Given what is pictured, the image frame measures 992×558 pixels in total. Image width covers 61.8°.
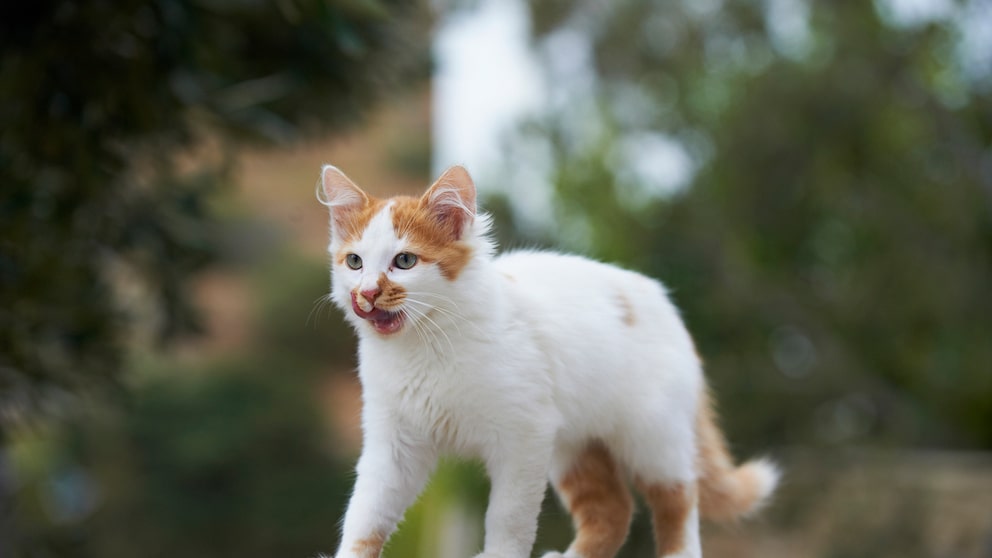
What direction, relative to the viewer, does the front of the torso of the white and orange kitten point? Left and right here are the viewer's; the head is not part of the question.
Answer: facing the viewer and to the left of the viewer
